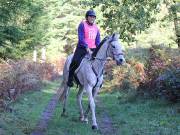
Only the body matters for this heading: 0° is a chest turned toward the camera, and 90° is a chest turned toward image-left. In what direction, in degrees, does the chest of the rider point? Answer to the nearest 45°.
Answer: approximately 315°

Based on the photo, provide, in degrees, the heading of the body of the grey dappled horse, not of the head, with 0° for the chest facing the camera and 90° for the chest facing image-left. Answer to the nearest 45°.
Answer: approximately 315°
